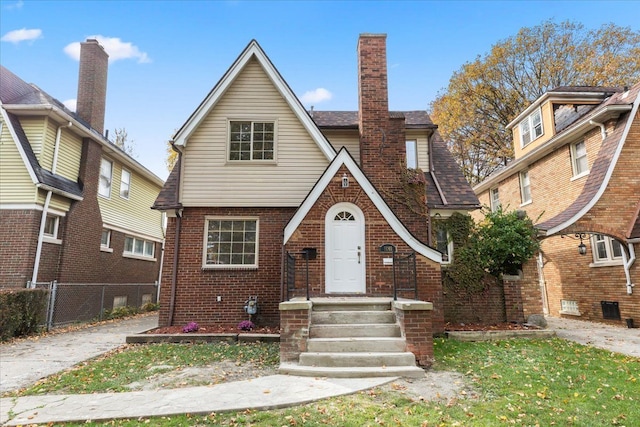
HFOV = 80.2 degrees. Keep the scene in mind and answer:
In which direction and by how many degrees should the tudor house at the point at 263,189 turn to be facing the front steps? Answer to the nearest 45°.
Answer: approximately 45° to its left

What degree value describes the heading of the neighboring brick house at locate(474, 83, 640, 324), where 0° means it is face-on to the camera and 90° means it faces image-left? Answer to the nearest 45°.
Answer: approximately 315°

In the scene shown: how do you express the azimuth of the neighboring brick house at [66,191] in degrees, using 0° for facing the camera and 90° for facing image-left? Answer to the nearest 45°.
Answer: approximately 45°

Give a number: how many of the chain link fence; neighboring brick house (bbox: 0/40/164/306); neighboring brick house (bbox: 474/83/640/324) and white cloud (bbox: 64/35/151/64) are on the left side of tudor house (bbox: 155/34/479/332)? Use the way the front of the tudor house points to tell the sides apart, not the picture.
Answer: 1

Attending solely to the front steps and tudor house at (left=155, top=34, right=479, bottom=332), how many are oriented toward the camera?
2

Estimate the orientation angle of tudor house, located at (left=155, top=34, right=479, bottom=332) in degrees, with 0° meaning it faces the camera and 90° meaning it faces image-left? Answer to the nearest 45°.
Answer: approximately 0°

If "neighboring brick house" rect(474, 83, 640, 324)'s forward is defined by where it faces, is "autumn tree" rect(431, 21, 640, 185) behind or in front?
behind

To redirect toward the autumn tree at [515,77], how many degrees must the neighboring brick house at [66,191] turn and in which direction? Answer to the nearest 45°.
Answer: approximately 135° to its left
